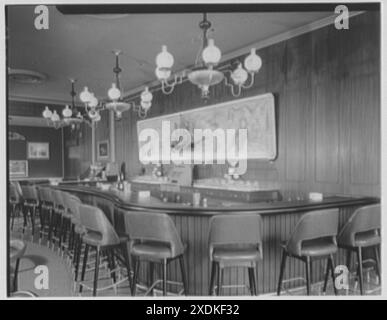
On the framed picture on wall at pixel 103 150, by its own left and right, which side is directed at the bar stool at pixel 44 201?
front

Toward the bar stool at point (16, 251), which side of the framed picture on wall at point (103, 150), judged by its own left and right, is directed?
front

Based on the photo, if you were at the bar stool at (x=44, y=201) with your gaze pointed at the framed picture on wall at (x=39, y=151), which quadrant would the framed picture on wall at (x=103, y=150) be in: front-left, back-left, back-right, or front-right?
front-right

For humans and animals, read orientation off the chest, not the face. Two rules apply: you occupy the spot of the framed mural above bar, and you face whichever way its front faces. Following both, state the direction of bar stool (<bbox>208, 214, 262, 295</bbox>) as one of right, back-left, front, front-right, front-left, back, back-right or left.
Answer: front-left

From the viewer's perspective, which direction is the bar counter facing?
toward the camera

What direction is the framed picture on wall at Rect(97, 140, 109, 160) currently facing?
toward the camera

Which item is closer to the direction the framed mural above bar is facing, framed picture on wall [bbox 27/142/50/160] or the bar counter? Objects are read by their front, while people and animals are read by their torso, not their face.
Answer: the bar counter

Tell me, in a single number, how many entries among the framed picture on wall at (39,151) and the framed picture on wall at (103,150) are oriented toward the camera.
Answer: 2

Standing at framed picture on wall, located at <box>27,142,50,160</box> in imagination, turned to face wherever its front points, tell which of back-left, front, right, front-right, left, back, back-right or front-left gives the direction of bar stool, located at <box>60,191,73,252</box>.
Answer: front

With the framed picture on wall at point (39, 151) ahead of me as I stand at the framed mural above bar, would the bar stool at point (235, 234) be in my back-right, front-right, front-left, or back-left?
back-left
